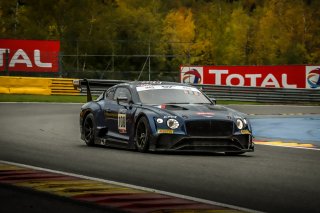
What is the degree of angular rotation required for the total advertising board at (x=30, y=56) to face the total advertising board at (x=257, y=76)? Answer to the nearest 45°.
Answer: approximately 90° to its left

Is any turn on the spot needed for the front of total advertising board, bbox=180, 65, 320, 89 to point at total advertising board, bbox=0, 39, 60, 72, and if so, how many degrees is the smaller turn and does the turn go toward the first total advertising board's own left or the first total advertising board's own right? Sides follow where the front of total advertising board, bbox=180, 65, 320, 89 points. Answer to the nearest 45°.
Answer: approximately 90° to the first total advertising board's own right

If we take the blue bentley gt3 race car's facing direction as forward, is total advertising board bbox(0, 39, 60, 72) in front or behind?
behind

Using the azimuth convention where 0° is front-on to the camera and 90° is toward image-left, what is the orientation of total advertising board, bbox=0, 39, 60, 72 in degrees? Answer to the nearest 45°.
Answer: approximately 0°

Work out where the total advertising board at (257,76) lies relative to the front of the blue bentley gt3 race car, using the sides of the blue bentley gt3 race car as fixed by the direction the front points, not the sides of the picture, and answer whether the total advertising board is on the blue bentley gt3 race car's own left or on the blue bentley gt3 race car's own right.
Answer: on the blue bentley gt3 race car's own left

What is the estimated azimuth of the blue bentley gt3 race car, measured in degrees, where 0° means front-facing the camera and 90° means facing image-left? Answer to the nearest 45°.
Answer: approximately 315°

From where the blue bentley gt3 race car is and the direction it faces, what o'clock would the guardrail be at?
The guardrail is roughly at 8 o'clock from the blue bentley gt3 race car.

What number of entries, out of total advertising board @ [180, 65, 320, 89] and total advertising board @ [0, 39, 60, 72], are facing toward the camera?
2

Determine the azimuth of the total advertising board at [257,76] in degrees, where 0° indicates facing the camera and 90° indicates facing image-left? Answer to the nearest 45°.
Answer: approximately 0°
